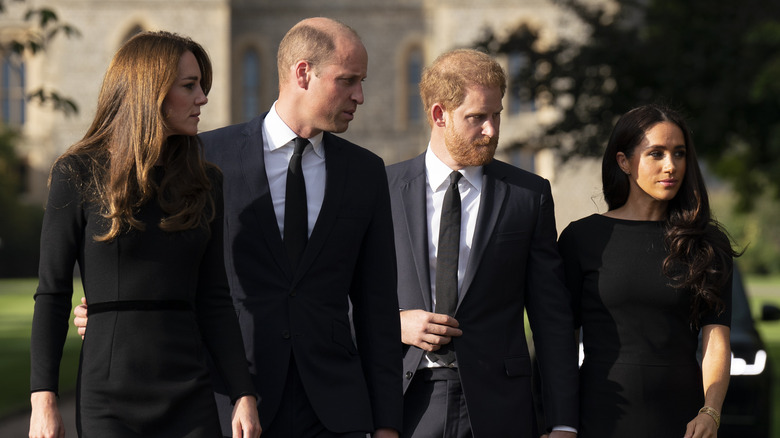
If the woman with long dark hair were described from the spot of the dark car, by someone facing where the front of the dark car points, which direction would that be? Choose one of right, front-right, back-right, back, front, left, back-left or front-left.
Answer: front

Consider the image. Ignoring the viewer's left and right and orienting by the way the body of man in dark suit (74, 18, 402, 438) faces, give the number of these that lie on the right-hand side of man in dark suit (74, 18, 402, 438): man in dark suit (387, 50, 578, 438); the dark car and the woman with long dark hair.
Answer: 0

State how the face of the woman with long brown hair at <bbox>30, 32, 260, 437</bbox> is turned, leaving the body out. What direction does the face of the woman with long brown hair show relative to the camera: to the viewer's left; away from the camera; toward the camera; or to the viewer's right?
to the viewer's right

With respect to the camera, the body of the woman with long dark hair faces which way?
toward the camera

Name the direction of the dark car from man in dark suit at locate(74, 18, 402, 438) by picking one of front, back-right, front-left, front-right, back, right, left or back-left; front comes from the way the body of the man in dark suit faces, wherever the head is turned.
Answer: back-left

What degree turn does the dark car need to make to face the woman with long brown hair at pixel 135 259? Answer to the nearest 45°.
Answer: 0° — it already faces them

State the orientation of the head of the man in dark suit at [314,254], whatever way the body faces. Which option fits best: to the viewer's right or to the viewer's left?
to the viewer's right

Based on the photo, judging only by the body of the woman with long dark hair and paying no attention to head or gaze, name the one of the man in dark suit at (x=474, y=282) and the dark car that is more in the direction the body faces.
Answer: the man in dark suit

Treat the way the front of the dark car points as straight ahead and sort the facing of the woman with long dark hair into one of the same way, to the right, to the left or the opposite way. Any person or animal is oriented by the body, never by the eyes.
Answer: the same way

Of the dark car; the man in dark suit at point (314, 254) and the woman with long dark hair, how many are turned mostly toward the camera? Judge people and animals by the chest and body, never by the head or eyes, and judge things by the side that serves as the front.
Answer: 3

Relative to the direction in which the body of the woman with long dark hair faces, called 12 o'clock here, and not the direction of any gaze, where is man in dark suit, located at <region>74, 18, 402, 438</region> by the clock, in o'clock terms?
The man in dark suit is roughly at 2 o'clock from the woman with long dark hair.

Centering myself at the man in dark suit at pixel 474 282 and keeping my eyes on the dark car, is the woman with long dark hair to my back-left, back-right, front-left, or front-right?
front-right

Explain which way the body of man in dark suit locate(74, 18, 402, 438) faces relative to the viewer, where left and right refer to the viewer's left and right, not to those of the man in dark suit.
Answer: facing the viewer

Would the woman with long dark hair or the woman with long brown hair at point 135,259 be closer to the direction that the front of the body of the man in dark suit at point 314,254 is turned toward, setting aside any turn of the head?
the woman with long brown hair

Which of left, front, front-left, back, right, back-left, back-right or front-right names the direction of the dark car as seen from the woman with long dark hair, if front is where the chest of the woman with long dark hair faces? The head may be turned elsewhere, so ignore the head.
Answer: back

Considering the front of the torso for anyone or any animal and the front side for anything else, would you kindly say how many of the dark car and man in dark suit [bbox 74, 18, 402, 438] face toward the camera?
2
